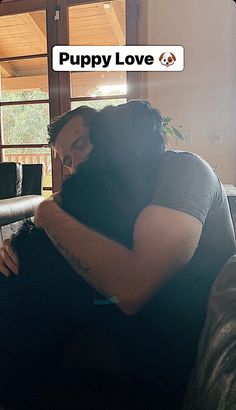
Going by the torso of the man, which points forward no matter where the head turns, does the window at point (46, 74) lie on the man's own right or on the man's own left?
on the man's own right
